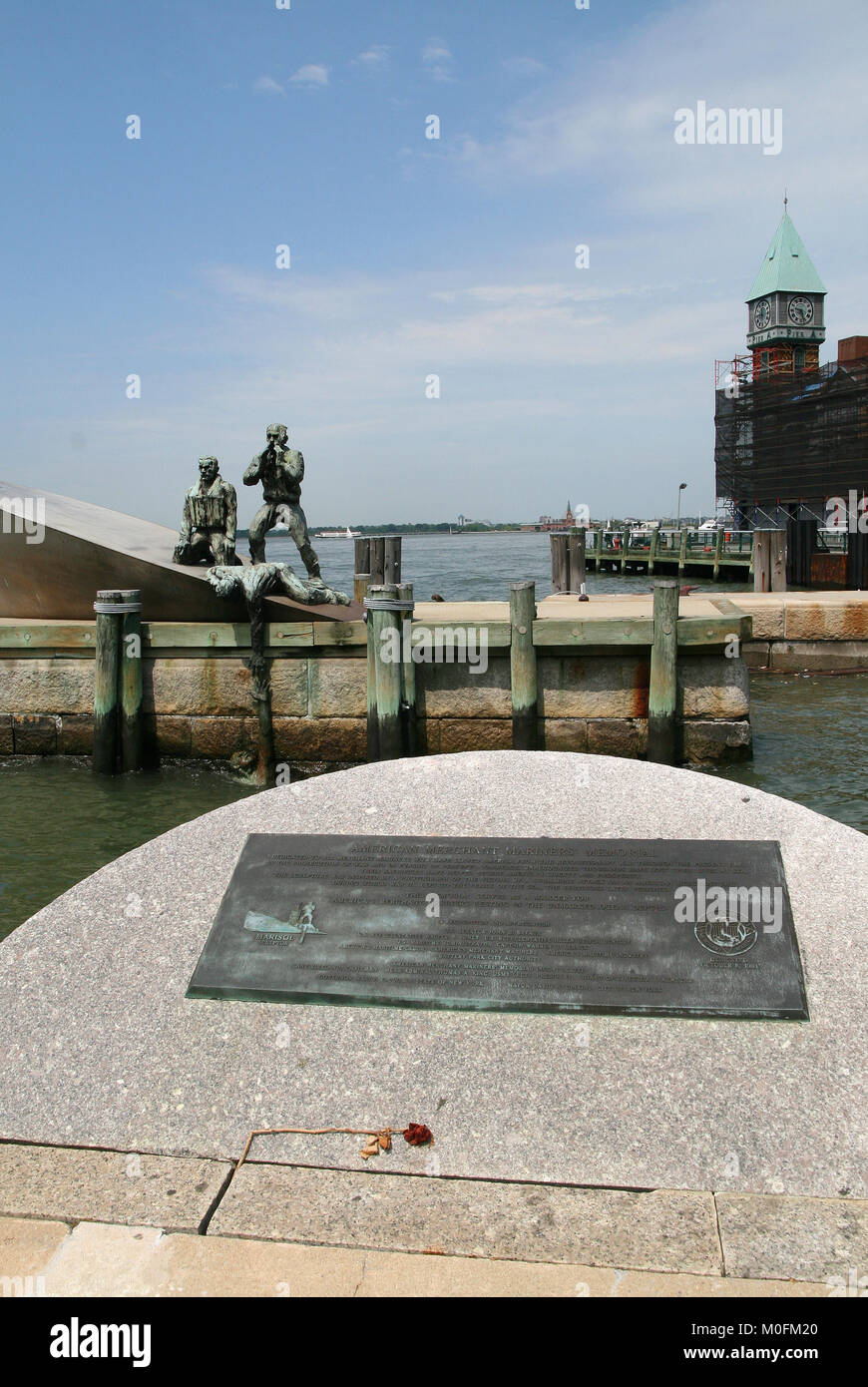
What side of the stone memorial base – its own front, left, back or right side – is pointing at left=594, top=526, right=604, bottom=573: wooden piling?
back

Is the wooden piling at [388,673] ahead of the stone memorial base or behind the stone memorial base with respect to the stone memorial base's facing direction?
behind

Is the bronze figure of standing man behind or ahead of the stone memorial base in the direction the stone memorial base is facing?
behind

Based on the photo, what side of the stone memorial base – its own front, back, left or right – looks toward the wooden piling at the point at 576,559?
back

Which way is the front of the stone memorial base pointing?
toward the camera

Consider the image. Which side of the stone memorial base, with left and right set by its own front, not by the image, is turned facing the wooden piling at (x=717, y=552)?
back

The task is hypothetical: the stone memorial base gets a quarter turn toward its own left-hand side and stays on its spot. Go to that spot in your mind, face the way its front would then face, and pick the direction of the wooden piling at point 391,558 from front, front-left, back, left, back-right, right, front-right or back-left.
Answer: left

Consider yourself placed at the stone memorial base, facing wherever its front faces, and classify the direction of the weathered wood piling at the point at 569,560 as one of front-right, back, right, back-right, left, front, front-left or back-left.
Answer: back

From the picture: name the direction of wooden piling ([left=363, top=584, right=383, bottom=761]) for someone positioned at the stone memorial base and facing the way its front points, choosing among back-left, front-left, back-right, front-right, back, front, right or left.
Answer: back

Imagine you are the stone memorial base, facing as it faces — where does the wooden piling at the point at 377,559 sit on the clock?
The wooden piling is roughly at 6 o'clock from the stone memorial base.

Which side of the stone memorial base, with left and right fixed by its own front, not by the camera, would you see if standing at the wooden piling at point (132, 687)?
back

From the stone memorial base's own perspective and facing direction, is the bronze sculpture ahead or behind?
behind
